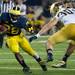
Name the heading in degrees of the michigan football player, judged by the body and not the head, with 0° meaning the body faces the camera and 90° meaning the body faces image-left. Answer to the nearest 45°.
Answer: approximately 0°

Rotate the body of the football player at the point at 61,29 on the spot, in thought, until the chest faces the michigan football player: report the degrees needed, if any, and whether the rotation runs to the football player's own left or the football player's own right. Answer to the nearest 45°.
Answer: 0° — they already face them

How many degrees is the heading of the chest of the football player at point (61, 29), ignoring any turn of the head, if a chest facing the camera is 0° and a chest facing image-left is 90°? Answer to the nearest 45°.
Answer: approximately 90°

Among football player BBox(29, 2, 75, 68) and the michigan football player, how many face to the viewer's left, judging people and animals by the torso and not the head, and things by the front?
1

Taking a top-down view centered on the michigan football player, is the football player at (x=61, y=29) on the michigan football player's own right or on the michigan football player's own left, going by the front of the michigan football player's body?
on the michigan football player's own left

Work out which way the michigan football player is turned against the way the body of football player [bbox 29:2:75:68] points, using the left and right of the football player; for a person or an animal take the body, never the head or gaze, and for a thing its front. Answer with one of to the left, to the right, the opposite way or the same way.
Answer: to the left
